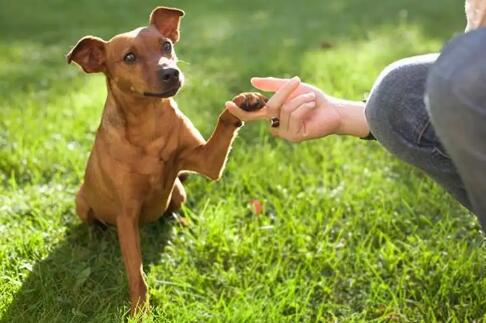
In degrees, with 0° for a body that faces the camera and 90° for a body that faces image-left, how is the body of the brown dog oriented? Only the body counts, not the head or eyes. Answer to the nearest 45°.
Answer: approximately 315°
